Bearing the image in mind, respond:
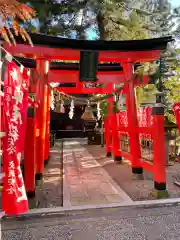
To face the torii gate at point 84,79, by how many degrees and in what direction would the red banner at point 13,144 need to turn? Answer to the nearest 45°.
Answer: approximately 135° to its left

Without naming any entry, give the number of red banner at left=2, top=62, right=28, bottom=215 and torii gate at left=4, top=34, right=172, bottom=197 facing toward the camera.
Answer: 2

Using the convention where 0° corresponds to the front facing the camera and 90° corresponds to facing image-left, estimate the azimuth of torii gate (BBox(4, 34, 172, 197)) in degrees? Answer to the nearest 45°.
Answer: approximately 0°

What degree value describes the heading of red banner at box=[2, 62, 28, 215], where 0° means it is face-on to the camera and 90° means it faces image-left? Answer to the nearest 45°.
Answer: approximately 0°
